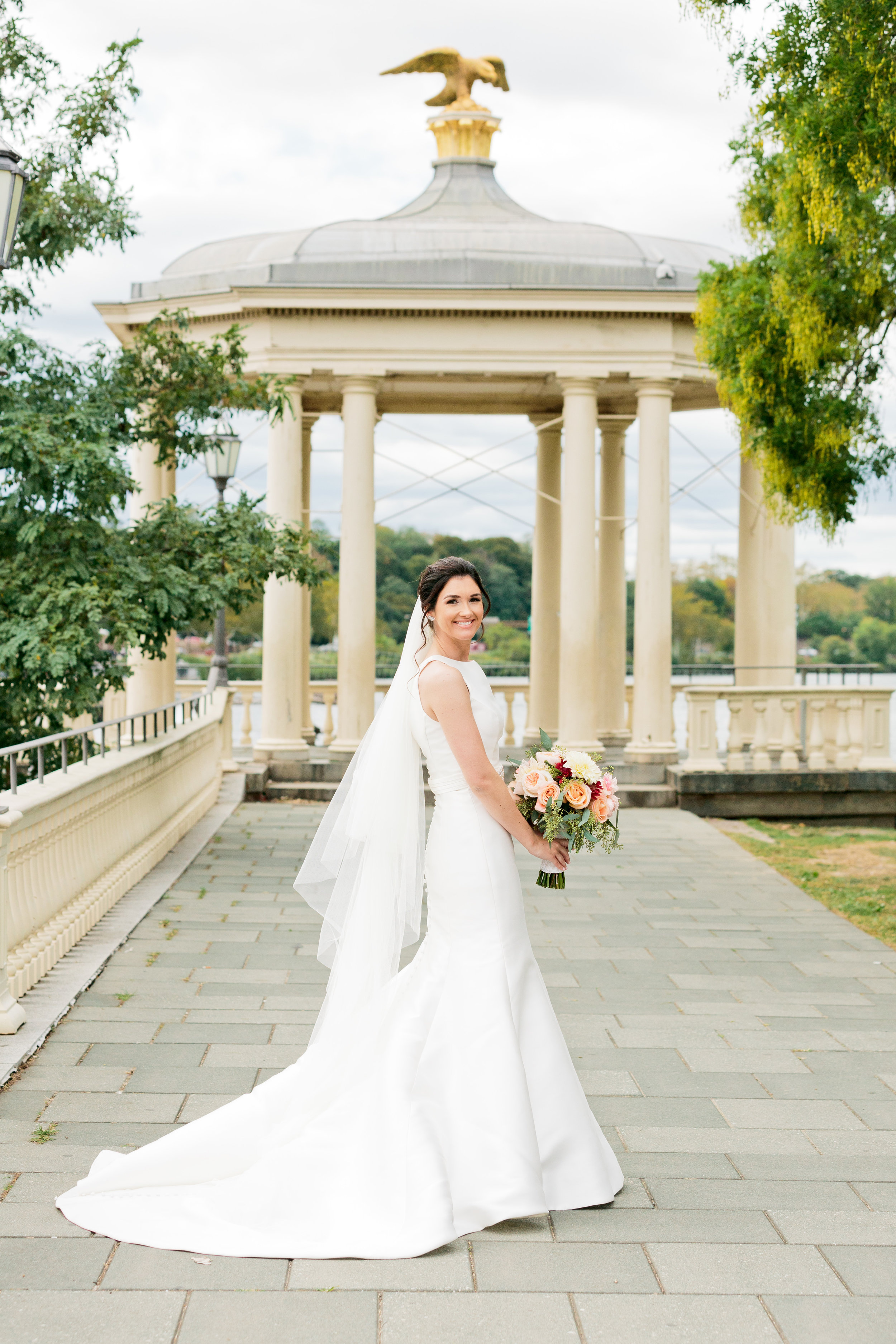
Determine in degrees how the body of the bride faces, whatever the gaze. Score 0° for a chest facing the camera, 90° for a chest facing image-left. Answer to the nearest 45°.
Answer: approximately 270°

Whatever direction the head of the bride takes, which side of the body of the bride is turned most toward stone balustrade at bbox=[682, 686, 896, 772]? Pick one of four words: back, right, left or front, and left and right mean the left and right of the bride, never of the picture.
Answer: left

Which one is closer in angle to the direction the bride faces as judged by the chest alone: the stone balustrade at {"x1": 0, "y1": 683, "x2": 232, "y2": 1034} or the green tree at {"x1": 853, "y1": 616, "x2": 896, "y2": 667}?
the green tree

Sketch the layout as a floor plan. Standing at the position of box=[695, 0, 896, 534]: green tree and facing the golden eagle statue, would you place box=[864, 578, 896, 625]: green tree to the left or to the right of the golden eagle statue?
right

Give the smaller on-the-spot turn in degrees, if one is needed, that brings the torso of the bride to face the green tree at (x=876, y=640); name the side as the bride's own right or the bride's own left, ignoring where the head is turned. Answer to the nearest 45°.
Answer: approximately 45° to the bride's own left

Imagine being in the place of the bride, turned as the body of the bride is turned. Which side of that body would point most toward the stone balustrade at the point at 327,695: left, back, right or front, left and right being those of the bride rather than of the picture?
left

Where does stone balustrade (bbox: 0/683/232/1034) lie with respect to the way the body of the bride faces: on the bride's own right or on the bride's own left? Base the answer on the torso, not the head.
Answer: on the bride's own left

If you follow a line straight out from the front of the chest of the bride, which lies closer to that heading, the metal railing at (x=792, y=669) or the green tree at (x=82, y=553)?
the metal railing
